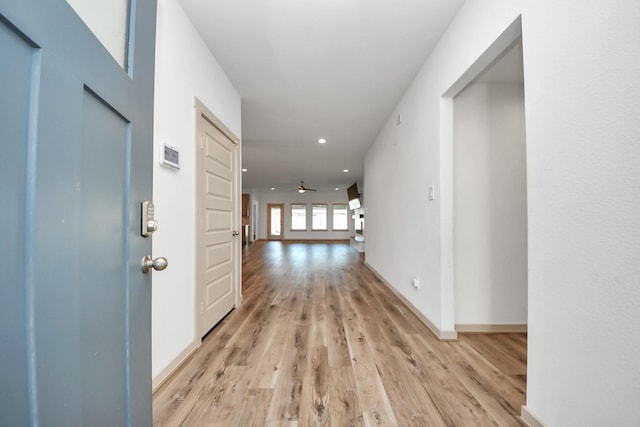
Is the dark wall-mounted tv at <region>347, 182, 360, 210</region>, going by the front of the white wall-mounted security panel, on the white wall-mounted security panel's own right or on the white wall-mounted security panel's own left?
on the white wall-mounted security panel's own left

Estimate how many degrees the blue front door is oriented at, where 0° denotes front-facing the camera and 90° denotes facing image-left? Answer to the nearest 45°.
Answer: approximately 315°

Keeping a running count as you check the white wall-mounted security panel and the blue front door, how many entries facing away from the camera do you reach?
0

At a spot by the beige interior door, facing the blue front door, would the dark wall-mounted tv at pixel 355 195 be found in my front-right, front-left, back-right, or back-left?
back-left

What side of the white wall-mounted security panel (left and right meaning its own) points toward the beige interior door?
left

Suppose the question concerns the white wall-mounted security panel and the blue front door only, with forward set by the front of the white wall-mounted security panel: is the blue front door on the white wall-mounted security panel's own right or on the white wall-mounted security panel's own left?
on the white wall-mounted security panel's own right

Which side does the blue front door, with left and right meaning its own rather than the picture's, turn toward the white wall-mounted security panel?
left

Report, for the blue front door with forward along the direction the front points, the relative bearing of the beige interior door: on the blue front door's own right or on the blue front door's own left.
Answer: on the blue front door's own left
